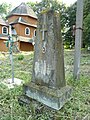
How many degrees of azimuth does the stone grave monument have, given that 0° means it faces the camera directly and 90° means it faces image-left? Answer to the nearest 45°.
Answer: approximately 45°
